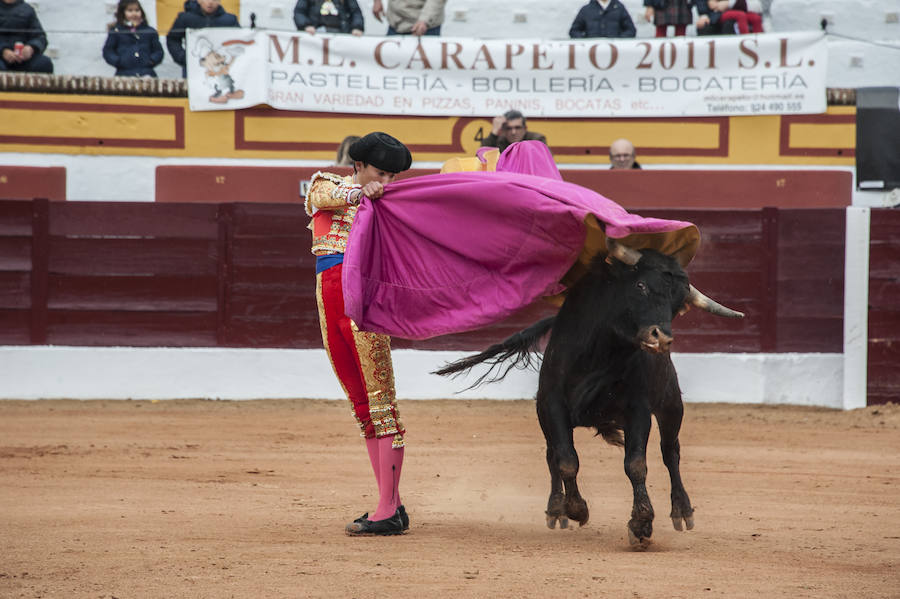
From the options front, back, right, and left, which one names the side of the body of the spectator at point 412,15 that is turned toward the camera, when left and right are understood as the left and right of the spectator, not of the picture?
front

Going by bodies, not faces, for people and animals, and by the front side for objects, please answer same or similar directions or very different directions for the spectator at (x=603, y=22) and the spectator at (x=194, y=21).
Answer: same or similar directions

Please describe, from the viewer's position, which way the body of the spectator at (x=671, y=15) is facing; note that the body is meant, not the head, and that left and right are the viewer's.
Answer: facing the viewer

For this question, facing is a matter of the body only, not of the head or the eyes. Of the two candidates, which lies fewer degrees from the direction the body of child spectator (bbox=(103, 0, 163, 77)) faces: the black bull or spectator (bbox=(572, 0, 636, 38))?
the black bull

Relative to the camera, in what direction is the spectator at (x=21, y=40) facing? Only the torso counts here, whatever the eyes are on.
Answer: toward the camera

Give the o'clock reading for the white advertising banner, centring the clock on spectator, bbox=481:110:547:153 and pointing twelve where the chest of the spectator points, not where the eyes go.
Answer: The white advertising banner is roughly at 6 o'clock from the spectator.

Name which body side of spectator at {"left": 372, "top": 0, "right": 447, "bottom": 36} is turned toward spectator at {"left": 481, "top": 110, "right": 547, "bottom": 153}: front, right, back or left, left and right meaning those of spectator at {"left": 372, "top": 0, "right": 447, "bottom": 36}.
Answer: front

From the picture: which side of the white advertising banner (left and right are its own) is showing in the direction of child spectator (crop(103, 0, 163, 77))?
right

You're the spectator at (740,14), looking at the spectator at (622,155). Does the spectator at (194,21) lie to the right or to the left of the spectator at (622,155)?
right

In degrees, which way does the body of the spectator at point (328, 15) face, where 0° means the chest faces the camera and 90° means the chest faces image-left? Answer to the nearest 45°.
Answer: approximately 0°

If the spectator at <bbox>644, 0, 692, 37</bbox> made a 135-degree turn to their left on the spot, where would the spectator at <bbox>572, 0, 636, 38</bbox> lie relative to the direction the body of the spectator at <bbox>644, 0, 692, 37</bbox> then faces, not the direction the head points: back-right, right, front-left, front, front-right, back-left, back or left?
back

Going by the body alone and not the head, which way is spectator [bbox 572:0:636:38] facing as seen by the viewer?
toward the camera

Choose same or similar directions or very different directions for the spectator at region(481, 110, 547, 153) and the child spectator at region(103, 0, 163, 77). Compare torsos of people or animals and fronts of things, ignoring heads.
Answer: same or similar directions

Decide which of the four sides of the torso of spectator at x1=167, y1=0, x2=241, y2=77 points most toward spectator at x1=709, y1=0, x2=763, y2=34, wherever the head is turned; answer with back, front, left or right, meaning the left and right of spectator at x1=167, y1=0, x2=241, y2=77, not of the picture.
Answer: left

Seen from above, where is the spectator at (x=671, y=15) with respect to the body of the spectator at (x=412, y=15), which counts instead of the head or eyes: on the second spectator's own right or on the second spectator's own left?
on the second spectator's own left

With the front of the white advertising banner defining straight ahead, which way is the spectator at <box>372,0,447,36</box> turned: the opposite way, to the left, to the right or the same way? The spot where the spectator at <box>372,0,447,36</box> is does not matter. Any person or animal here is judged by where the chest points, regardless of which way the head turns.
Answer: the same way
